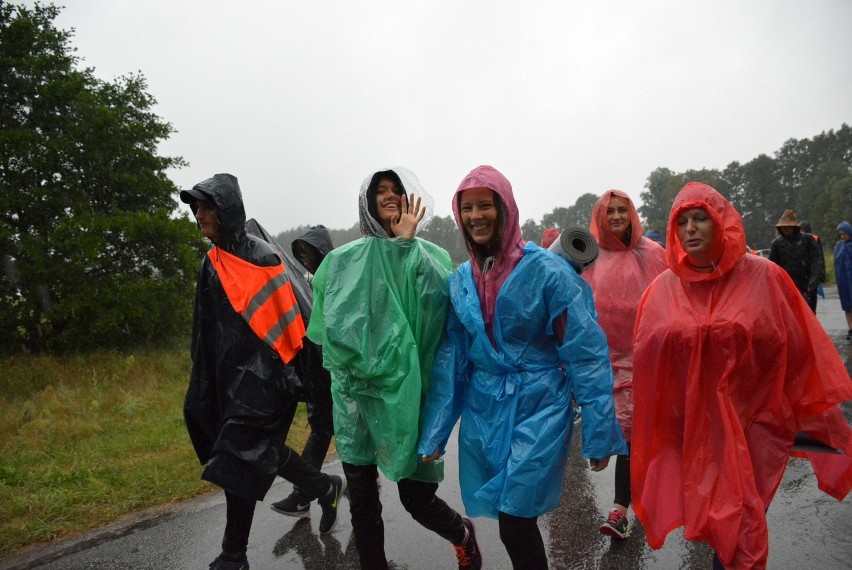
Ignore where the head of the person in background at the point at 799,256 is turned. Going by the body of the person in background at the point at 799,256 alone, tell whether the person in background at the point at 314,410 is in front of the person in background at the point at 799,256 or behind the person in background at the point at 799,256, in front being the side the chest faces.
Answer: in front

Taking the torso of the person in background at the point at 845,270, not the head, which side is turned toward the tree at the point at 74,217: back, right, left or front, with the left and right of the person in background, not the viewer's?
front

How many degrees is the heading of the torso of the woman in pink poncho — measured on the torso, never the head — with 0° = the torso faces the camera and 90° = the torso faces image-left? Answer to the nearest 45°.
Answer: approximately 0°

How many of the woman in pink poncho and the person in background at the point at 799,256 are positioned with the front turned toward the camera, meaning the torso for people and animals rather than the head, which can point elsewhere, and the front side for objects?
2

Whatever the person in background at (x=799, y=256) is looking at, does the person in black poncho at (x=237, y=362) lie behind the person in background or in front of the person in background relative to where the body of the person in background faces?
in front

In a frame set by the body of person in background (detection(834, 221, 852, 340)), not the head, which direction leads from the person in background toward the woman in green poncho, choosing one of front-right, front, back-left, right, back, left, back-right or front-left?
front-left

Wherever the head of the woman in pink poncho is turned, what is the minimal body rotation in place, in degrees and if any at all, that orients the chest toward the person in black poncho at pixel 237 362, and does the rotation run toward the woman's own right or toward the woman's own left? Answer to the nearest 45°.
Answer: approximately 45° to the woman's own right

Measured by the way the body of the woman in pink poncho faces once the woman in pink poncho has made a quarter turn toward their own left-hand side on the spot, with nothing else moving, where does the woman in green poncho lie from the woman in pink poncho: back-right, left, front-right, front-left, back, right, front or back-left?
back-right

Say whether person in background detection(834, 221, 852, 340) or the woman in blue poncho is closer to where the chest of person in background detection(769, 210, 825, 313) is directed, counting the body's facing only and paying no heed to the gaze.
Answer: the woman in blue poncho

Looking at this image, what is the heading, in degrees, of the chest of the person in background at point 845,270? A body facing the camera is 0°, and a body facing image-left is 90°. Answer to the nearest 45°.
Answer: approximately 45°

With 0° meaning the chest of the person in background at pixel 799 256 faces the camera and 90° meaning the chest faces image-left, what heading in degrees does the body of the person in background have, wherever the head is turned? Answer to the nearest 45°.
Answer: approximately 0°

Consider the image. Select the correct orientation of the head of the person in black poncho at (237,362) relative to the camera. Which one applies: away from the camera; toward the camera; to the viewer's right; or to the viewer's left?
to the viewer's left
